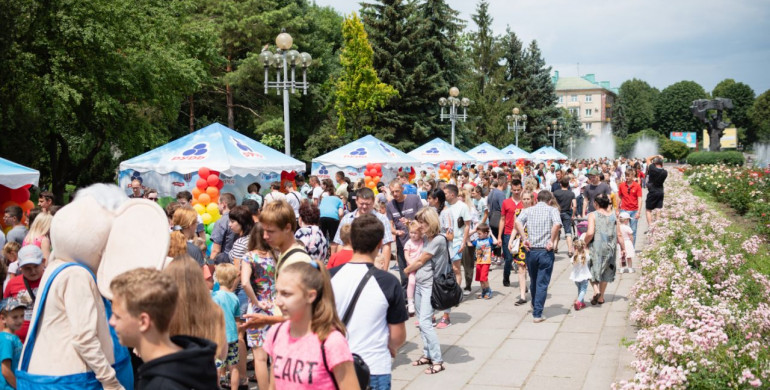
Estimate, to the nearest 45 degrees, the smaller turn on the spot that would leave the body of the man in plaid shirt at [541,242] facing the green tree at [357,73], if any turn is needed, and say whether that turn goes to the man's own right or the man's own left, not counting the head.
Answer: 0° — they already face it

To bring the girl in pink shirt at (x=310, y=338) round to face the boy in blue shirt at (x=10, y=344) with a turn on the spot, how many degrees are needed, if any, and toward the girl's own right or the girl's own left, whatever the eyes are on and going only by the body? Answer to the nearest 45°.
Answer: approximately 90° to the girl's own right

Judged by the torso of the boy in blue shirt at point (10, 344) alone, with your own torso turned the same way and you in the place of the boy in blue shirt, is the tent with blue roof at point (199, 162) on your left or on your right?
on your left

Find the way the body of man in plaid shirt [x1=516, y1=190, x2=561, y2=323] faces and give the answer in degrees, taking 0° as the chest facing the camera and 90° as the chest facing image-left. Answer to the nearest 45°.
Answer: approximately 180°

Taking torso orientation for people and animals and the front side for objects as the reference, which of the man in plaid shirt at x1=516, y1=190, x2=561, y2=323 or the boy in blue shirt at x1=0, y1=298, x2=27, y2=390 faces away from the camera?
the man in plaid shirt

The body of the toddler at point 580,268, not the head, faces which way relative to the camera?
away from the camera

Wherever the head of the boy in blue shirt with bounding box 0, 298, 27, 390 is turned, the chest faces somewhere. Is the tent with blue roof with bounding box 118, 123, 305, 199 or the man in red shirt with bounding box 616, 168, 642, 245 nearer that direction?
the man in red shirt

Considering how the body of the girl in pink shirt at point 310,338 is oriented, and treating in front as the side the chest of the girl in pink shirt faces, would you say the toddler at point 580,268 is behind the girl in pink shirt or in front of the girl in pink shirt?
behind

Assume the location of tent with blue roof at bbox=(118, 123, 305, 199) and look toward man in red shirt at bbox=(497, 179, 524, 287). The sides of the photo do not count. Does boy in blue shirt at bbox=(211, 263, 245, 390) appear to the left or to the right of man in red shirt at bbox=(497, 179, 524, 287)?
right

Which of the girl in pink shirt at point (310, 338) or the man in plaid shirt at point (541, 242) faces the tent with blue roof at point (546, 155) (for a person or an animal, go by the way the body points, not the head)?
the man in plaid shirt
